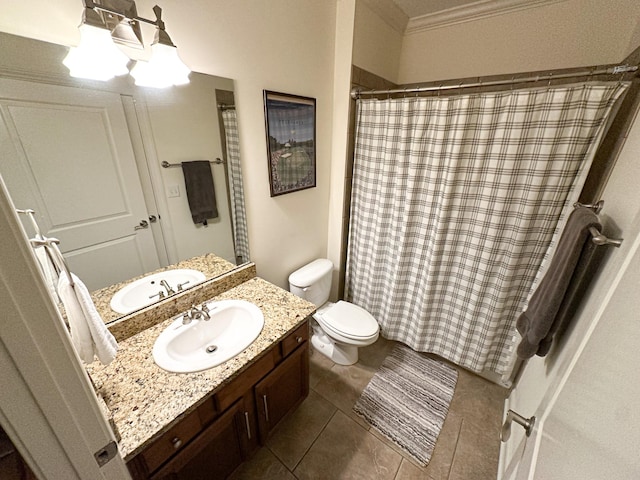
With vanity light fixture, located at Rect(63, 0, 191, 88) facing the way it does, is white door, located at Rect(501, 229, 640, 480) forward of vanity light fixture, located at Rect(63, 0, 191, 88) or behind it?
forward

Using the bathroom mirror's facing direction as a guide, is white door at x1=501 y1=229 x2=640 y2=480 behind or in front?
in front

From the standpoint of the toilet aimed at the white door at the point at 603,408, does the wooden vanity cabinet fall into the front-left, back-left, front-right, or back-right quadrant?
front-right

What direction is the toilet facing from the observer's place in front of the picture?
facing the viewer and to the right of the viewer

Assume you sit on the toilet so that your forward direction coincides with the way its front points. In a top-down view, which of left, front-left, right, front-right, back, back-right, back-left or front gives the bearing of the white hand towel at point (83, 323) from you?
right

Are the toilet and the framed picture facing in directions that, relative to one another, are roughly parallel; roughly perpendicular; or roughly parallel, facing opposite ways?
roughly parallel

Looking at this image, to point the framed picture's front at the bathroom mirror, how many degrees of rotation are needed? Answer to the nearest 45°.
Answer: approximately 90° to its right

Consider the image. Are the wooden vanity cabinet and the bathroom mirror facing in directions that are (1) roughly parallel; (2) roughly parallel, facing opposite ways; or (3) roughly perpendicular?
roughly parallel

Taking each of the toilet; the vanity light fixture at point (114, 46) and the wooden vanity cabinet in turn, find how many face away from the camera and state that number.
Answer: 0
